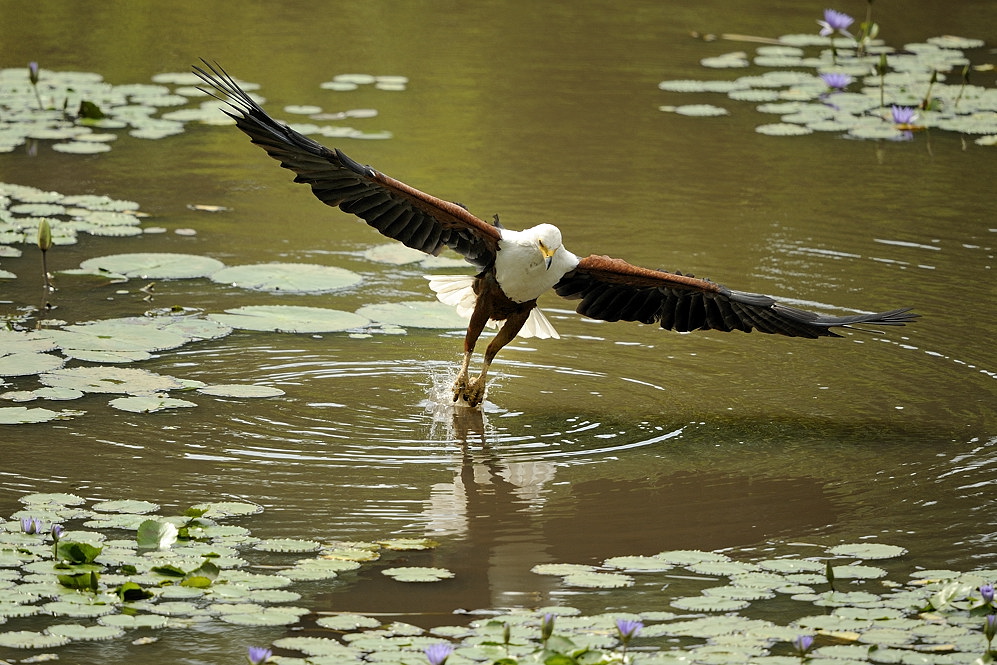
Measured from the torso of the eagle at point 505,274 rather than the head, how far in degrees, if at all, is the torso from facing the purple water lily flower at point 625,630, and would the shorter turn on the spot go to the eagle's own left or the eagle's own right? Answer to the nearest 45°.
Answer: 0° — it already faces it

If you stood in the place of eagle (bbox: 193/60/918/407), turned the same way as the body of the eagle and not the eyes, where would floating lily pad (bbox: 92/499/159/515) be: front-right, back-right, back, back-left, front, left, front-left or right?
front-right

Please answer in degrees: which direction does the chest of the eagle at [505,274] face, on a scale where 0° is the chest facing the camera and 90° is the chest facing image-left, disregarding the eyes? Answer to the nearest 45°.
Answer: approximately 0°

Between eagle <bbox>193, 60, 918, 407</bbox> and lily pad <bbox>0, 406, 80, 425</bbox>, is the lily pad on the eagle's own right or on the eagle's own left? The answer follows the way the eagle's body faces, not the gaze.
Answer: on the eagle's own right

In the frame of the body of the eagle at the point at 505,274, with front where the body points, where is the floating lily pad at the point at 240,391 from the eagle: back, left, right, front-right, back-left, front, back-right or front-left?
right

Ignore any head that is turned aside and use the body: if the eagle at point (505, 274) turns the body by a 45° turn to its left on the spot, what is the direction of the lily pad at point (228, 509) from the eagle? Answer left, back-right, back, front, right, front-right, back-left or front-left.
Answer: right

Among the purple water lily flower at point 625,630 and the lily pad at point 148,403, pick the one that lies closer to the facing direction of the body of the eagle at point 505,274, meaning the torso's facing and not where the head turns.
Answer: the purple water lily flower

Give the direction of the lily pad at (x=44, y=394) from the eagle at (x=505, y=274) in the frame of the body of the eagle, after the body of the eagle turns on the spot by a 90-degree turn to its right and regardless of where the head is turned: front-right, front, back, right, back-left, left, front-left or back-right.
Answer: front

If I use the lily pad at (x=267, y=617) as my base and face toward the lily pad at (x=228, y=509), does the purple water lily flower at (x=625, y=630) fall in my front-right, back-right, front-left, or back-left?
back-right

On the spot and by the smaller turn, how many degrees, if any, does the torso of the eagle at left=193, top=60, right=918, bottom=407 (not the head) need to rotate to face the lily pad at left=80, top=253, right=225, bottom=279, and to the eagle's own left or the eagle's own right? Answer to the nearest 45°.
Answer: approximately 135° to the eagle's own right

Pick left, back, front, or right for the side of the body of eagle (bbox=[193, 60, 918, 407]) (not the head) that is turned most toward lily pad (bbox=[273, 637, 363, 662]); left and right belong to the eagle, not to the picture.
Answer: front

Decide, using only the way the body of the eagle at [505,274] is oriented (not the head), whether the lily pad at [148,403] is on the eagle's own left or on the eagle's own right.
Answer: on the eagle's own right

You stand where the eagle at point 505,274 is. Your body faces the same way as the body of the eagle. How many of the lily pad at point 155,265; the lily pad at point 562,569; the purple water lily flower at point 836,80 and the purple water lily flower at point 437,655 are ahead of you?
2
